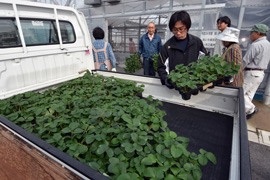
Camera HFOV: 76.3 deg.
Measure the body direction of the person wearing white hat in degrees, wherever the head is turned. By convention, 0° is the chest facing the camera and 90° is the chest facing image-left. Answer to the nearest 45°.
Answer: approximately 90°

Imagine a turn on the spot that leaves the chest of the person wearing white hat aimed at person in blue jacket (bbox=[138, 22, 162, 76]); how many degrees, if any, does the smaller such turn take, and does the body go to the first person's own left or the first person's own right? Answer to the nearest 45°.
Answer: approximately 45° to the first person's own right

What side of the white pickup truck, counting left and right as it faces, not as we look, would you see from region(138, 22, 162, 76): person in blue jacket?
right

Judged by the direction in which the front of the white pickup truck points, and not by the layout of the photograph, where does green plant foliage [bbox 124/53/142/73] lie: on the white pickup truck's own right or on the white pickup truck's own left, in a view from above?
on the white pickup truck's own right

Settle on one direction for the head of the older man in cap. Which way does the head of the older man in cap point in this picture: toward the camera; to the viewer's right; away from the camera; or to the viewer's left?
to the viewer's left

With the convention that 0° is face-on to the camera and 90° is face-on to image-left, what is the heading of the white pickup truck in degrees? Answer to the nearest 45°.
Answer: approximately 135°

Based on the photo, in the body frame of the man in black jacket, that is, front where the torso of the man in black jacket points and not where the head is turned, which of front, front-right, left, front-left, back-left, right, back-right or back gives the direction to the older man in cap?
back-left

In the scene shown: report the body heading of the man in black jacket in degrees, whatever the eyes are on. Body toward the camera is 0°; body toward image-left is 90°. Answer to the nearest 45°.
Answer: approximately 0°

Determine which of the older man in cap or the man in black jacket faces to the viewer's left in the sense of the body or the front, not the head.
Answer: the older man in cap

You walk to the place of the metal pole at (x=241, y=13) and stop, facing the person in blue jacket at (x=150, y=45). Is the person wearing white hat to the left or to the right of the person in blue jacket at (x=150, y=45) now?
left

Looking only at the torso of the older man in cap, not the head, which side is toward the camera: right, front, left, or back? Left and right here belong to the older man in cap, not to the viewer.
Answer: left
